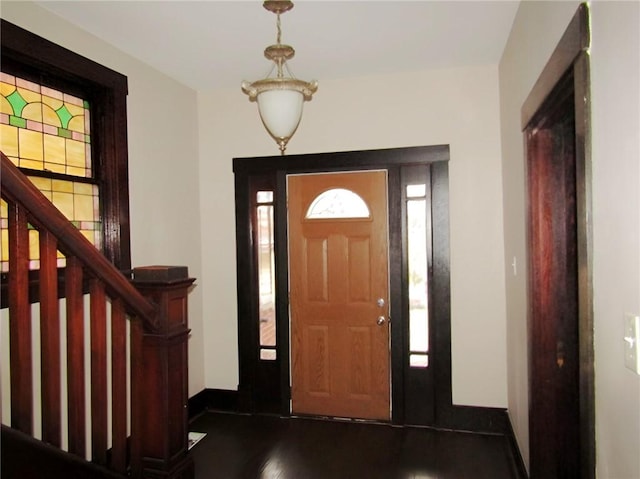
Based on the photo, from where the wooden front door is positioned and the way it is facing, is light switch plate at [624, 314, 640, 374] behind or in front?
in front

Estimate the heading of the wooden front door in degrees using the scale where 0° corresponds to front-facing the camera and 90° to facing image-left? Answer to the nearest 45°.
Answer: approximately 0°

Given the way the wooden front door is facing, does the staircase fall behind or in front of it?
in front

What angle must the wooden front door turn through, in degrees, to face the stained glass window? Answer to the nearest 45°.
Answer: approximately 45° to its right
